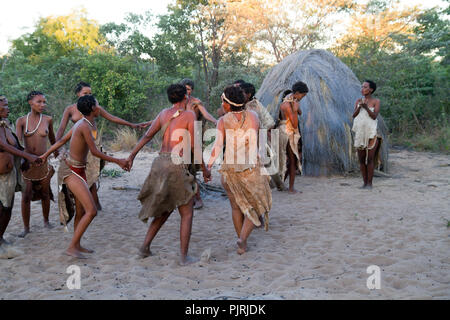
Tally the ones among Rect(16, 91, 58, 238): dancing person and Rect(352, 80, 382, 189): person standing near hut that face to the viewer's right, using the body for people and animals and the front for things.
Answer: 0

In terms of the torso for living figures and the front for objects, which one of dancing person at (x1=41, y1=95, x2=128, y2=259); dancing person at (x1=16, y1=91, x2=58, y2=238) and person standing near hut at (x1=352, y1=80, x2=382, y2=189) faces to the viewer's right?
dancing person at (x1=41, y1=95, x2=128, y2=259)

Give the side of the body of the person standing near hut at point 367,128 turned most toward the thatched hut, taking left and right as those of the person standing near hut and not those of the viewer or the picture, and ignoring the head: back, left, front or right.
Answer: right

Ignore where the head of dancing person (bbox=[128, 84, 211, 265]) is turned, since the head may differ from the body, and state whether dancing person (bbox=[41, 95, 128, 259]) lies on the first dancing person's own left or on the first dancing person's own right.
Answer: on the first dancing person's own left

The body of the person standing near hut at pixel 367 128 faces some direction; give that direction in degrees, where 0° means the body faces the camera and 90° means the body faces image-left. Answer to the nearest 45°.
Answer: approximately 45°

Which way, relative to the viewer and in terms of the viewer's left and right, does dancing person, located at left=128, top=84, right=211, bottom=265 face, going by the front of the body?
facing away from the viewer and to the right of the viewer

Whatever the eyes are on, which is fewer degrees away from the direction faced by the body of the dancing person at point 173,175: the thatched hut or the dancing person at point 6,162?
the thatched hut

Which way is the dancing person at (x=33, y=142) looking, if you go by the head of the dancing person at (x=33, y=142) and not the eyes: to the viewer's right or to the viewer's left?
to the viewer's right

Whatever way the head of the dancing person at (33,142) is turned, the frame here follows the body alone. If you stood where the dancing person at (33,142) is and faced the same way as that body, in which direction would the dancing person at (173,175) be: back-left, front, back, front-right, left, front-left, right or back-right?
front-left

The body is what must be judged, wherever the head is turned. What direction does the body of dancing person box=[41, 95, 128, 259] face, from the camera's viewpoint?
to the viewer's right

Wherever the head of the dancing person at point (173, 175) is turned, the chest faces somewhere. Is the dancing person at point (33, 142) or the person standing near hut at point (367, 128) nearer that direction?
the person standing near hut
